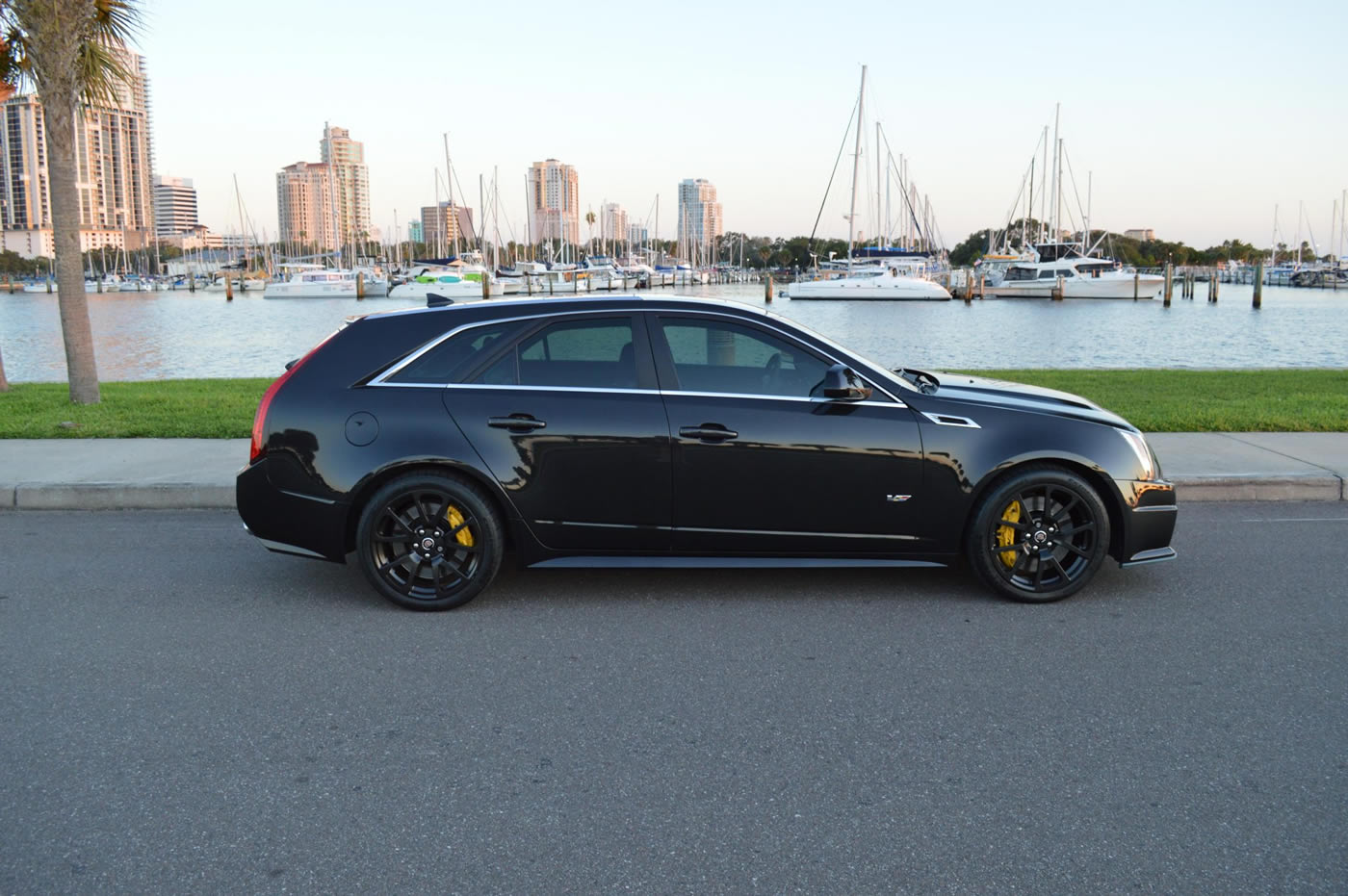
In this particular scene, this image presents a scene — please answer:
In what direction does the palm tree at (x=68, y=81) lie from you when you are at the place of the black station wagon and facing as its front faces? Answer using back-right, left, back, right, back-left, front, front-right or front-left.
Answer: back-left

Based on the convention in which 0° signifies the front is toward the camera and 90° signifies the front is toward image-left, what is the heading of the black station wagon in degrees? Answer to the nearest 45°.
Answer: approximately 270°
